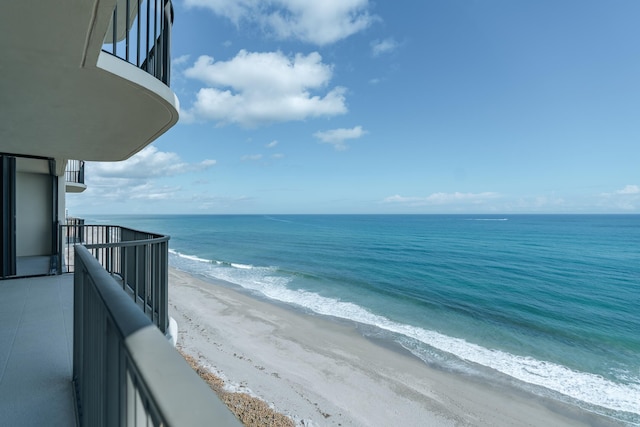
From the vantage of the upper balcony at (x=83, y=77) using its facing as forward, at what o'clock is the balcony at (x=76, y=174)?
The balcony is roughly at 9 o'clock from the upper balcony.

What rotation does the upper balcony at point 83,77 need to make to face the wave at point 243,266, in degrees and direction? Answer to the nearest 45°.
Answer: approximately 45° to its left

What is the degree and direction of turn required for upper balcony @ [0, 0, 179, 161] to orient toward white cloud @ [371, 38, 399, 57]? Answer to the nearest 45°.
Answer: approximately 45° to its left

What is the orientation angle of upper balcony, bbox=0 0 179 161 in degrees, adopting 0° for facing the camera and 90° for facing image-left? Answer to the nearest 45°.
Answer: approximately 270°
